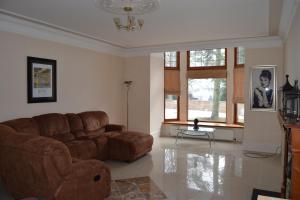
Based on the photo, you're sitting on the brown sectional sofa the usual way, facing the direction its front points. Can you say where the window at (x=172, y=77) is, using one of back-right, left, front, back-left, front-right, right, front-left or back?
left

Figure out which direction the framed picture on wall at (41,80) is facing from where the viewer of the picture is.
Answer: facing the viewer and to the right of the viewer

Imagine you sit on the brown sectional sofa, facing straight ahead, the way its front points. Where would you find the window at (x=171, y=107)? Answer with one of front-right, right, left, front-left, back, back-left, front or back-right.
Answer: left

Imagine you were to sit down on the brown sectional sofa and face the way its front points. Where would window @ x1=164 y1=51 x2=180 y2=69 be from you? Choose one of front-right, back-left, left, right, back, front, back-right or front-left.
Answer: left

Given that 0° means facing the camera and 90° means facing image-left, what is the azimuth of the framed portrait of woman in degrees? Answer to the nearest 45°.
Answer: approximately 0°

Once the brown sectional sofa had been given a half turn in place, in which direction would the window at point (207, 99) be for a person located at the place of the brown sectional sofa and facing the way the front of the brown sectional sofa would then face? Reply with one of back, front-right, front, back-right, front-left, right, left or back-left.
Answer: right

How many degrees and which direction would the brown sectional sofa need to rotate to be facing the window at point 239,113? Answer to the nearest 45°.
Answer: approximately 90° to its left

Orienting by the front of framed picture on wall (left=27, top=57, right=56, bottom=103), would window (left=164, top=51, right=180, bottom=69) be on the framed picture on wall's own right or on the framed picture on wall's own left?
on the framed picture on wall's own left

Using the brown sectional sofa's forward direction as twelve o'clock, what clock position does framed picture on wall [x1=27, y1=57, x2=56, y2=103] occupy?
The framed picture on wall is roughly at 7 o'clock from the brown sectional sofa.

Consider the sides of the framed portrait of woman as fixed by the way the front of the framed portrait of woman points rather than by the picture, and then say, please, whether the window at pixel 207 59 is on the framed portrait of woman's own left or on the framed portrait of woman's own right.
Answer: on the framed portrait of woman's own right
